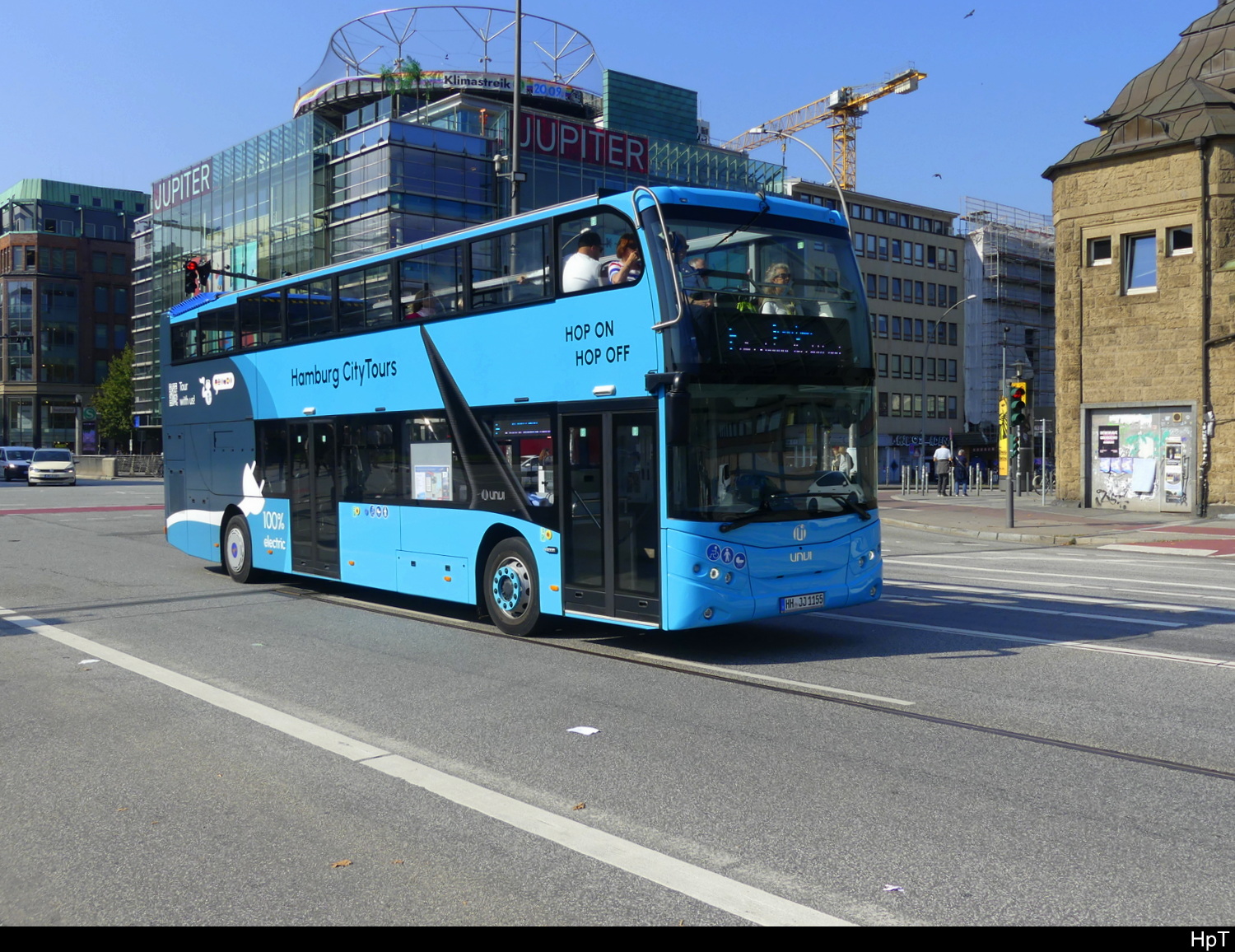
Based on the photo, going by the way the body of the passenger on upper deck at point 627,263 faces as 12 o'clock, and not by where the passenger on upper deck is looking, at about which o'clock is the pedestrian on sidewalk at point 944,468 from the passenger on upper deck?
The pedestrian on sidewalk is roughly at 8 o'clock from the passenger on upper deck.

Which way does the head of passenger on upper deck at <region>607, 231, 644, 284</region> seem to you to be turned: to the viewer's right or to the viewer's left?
to the viewer's right

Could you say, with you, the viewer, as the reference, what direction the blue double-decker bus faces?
facing the viewer and to the right of the viewer

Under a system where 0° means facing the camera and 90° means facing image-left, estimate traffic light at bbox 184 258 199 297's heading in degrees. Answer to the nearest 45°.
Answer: approximately 0°

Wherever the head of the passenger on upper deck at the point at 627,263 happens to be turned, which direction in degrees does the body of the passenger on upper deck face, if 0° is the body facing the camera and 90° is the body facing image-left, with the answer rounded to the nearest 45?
approximately 315°

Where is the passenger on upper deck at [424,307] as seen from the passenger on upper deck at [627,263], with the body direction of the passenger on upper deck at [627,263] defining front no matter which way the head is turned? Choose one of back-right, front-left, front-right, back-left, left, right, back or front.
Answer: back

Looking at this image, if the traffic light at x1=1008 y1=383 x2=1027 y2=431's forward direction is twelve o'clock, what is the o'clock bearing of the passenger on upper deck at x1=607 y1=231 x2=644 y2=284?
The passenger on upper deck is roughly at 2 o'clock from the traffic light.

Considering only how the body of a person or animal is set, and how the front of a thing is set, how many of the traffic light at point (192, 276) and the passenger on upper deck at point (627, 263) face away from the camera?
0

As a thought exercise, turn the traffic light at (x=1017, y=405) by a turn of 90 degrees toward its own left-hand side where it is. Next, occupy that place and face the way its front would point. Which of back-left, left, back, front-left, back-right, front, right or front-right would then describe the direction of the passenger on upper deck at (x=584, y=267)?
back-right

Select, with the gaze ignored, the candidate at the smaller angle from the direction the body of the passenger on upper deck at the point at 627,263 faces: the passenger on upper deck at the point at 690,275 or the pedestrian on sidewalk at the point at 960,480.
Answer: the passenger on upper deck

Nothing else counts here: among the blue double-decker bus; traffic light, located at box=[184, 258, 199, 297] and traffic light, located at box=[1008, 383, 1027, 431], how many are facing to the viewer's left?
0
